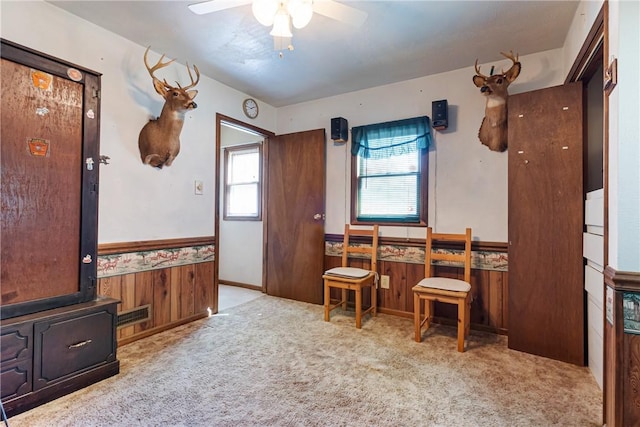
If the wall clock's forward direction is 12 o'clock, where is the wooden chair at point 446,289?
The wooden chair is roughly at 12 o'clock from the wall clock.

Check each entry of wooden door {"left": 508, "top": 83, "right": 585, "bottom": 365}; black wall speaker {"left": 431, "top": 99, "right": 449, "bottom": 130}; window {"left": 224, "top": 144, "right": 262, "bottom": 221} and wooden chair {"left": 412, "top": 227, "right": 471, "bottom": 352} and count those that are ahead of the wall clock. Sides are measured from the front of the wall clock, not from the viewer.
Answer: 3

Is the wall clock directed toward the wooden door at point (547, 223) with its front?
yes

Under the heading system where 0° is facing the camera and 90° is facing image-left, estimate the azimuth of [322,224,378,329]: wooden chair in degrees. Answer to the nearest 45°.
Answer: approximately 45°

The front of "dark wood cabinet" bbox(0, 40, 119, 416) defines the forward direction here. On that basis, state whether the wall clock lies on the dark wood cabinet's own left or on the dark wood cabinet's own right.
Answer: on the dark wood cabinet's own left
